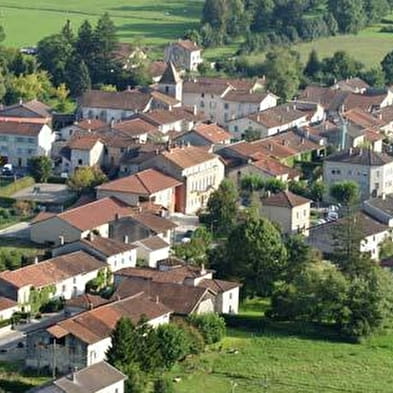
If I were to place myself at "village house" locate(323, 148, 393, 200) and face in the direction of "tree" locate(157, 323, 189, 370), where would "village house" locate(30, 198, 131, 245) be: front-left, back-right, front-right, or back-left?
front-right

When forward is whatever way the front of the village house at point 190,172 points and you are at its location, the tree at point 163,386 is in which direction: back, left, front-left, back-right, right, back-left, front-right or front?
front-right

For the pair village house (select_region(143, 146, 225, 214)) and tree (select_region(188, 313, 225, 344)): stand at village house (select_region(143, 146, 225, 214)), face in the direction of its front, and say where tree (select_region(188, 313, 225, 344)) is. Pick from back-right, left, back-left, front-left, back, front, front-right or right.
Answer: front-right

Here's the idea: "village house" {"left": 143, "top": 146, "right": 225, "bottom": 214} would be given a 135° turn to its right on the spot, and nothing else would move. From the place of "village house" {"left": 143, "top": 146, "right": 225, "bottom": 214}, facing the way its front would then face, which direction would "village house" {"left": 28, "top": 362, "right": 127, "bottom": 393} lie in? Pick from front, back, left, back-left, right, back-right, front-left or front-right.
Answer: left

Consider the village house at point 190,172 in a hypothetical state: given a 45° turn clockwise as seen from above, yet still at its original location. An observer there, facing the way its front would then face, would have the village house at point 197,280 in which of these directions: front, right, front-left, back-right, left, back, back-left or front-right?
front

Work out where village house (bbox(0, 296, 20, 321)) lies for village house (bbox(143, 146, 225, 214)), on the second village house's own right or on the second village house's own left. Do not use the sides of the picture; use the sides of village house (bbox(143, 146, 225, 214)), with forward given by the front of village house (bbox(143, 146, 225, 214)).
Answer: on the second village house's own right

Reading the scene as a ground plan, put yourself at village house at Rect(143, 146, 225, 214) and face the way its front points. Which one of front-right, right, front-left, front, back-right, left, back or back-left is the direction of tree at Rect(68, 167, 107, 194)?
back-right

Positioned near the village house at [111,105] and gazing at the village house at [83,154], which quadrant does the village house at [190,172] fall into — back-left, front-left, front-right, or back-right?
front-left

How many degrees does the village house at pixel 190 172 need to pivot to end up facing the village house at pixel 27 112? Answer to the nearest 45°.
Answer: approximately 180°

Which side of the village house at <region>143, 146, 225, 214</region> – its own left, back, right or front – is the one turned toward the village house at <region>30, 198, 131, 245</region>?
right

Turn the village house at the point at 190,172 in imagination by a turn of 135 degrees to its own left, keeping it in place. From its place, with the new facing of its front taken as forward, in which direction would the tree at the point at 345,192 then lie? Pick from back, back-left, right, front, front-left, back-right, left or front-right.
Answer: right

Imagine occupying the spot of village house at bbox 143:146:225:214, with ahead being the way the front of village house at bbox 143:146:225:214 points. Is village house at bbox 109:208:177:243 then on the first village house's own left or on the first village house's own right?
on the first village house's own right

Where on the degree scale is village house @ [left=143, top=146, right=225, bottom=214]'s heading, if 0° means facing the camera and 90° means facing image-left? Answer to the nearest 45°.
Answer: approximately 315°

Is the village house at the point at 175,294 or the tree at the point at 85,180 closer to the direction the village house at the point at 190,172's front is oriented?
the village house

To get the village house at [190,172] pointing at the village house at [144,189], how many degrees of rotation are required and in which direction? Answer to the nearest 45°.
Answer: approximately 90° to its right
